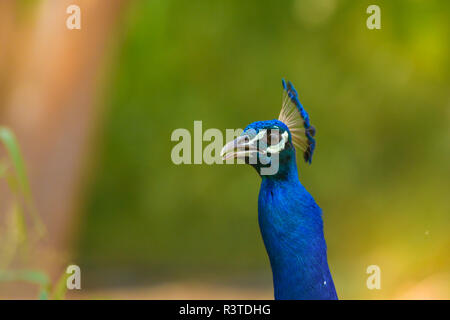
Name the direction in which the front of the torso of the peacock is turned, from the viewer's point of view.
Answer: to the viewer's left

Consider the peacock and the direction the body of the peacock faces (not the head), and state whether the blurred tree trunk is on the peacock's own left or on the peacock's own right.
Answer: on the peacock's own right
